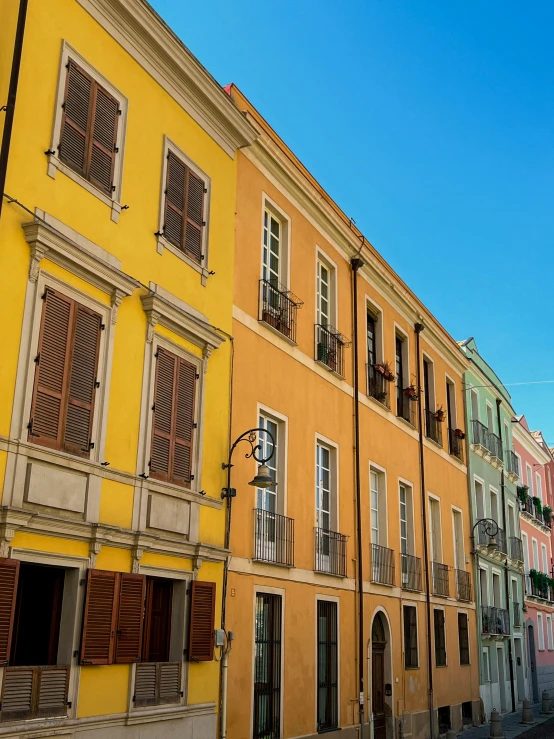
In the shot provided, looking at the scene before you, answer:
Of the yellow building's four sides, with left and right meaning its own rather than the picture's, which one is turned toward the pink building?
left

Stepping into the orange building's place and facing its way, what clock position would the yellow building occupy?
The yellow building is roughly at 2 o'clock from the orange building.

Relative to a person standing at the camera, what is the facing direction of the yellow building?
facing the viewer and to the right of the viewer

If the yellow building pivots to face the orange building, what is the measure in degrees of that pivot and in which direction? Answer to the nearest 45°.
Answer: approximately 90° to its left

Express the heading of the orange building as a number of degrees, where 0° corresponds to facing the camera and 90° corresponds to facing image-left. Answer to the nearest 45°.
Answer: approximately 315°

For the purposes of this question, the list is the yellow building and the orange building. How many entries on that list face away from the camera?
0

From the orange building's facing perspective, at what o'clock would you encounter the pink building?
The pink building is roughly at 8 o'clock from the orange building.

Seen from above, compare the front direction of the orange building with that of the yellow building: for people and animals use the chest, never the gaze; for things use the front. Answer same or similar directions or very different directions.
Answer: same or similar directions
